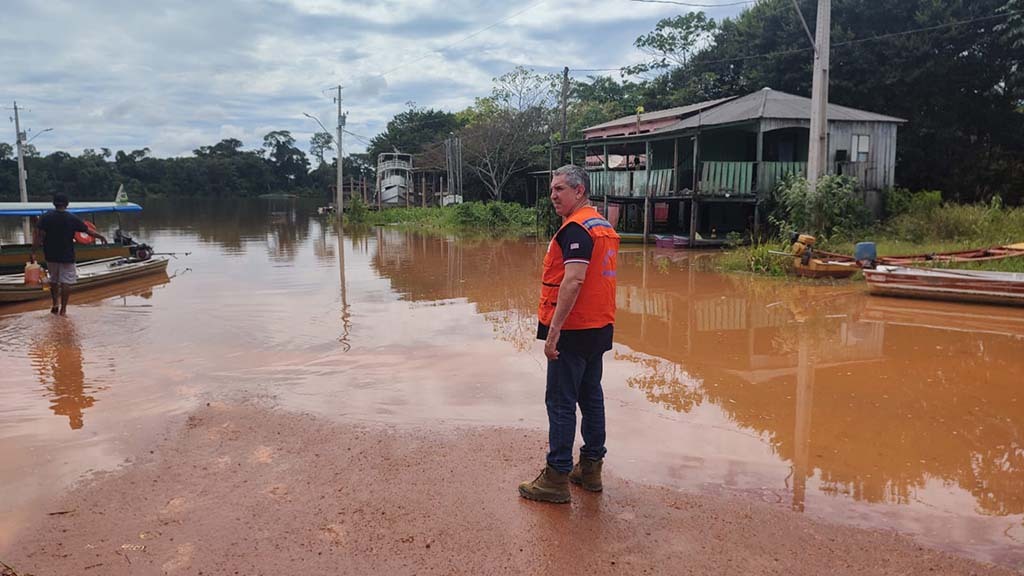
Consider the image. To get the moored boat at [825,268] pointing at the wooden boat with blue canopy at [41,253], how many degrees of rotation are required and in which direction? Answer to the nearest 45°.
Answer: approximately 180°

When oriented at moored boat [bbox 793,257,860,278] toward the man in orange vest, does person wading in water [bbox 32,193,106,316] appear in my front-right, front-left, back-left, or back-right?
front-right

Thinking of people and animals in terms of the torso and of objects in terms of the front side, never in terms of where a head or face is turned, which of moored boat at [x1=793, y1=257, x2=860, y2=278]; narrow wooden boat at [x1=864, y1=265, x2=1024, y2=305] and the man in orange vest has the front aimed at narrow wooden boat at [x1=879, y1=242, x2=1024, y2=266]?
the moored boat

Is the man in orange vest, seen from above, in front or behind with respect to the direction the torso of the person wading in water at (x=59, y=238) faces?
behind

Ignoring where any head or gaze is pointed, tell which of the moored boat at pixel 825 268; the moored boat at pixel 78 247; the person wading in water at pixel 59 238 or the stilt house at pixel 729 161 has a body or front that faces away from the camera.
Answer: the person wading in water

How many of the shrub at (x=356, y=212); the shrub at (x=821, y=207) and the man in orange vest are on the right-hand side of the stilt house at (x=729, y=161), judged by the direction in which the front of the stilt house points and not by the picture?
1

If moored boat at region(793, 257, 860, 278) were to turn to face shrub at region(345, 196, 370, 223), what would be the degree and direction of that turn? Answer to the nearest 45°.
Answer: approximately 135° to its left

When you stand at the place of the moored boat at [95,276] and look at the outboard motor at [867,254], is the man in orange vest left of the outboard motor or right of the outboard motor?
right

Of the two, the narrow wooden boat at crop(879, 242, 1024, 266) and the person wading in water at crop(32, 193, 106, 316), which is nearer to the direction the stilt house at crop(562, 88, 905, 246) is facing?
the person wading in water

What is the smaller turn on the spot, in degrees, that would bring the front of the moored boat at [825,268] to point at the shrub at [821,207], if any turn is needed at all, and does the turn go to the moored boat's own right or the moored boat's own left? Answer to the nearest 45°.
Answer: approximately 90° to the moored boat's own left

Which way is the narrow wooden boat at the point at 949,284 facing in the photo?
to the viewer's right

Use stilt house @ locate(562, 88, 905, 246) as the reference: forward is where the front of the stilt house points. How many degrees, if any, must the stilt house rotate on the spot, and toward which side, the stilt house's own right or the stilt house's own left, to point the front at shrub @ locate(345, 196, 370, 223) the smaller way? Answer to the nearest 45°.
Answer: approximately 90° to the stilt house's own right
